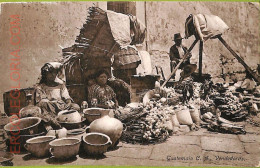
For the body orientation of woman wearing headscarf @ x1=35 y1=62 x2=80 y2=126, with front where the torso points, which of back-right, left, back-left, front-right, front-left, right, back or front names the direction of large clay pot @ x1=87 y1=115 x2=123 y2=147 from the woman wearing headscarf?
front-left

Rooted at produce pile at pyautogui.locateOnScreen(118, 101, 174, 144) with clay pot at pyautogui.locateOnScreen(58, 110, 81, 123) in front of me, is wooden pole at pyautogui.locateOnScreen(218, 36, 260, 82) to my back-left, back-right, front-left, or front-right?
back-right

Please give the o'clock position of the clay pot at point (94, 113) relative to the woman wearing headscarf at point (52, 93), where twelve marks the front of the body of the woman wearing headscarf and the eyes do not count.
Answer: The clay pot is roughly at 10 o'clock from the woman wearing headscarf.

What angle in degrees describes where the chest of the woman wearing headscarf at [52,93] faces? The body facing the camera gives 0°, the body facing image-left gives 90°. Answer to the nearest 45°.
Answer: approximately 0°

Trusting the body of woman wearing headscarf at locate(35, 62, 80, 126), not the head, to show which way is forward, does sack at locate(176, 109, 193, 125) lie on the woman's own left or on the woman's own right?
on the woman's own left

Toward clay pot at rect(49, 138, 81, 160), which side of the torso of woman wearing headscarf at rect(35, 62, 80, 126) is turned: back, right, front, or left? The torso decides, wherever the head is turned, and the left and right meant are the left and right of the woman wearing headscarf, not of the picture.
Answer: front
